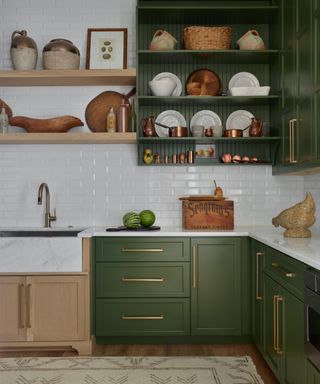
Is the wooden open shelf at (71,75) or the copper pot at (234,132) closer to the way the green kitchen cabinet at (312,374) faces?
the wooden open shelf

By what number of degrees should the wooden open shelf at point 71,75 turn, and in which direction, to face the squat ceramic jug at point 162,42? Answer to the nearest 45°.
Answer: approximately 90° to its left

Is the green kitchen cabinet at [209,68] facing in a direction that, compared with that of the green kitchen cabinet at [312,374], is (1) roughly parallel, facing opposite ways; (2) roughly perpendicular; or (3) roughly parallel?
roughly perpendicular

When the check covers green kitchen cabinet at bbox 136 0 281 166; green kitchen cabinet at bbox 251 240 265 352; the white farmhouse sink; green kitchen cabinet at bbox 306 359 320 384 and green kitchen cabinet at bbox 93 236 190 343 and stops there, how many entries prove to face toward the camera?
3

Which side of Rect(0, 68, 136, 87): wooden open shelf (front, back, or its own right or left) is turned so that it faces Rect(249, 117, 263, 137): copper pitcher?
left

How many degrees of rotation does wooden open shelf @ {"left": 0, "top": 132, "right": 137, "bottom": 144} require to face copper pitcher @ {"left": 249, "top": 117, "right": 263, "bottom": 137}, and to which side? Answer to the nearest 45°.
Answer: approximately 90° to its left

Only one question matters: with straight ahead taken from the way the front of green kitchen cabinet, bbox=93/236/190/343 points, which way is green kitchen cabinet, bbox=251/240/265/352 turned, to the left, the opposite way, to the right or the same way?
to the right
